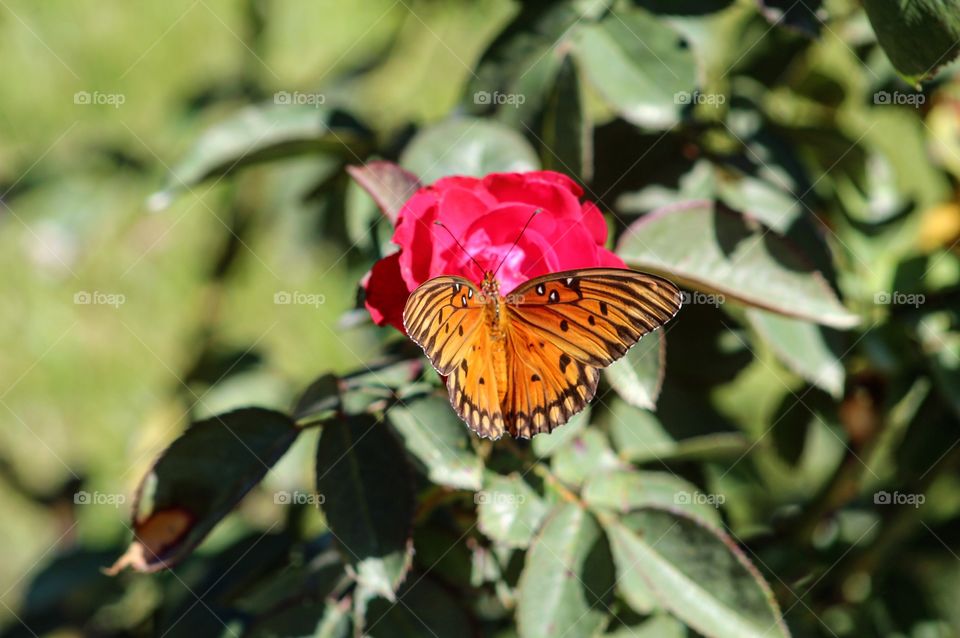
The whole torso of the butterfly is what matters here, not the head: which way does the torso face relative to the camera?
away from the camera
